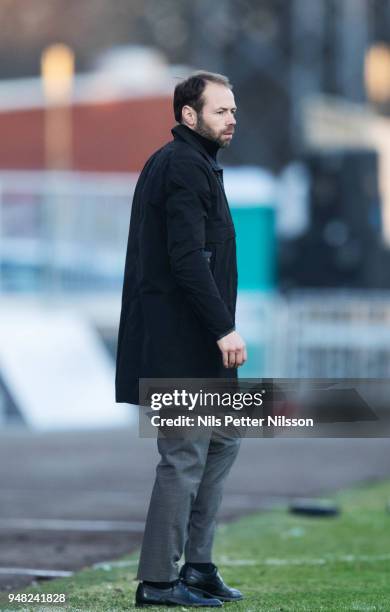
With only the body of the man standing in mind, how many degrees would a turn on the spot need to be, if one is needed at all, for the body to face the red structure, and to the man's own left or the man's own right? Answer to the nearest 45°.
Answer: approximately 90° to the man's own left

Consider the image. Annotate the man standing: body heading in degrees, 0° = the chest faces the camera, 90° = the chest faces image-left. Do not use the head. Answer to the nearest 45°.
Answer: approximately 270°

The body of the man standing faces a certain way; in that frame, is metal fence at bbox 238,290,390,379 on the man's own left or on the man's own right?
on the man's own left

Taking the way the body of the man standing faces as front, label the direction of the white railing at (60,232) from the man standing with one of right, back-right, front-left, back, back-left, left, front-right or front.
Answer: left
